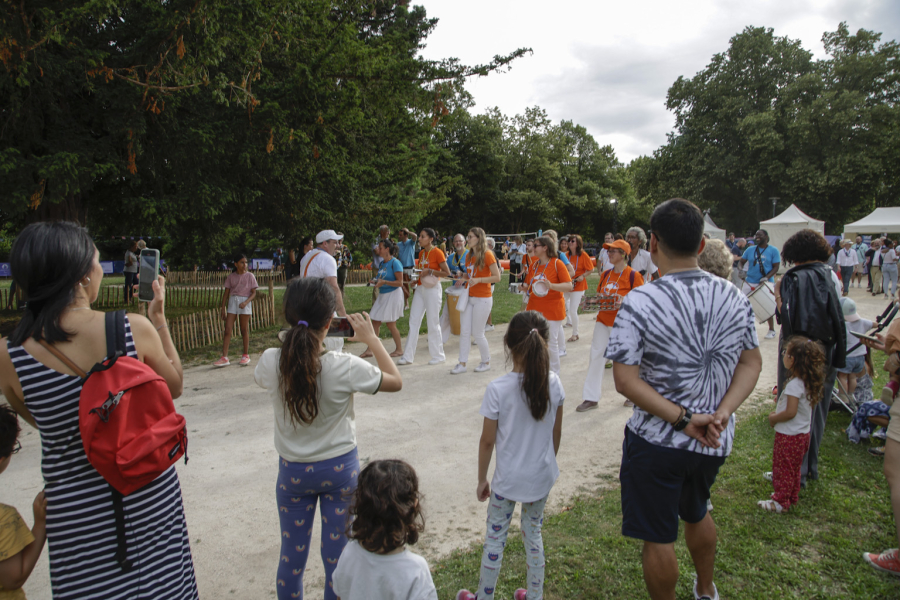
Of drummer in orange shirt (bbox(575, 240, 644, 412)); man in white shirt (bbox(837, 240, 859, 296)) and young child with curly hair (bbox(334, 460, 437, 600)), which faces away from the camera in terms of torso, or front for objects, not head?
the young child with curly hair

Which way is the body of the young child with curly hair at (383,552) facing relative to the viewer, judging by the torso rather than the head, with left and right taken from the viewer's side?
facing away from the viewer

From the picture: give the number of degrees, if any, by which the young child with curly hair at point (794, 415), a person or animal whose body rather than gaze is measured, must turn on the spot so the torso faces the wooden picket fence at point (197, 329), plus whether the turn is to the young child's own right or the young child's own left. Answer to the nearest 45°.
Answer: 0° — they already face it

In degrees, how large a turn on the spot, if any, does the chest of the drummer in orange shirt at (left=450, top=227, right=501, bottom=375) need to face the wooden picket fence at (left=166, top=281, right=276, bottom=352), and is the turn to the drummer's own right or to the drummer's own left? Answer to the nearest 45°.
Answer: approximately 45° to the drummer's own right

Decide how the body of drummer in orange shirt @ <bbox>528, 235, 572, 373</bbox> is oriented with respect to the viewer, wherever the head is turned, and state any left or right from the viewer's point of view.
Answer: facing the viewer and to the left of the viewer

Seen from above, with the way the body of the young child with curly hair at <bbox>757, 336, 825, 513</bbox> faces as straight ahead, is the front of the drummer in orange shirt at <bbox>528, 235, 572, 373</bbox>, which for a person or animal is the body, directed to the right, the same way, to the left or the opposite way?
to the left

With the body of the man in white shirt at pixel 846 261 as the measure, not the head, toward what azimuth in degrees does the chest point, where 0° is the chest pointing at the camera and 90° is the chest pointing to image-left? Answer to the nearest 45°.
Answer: approximately 0°

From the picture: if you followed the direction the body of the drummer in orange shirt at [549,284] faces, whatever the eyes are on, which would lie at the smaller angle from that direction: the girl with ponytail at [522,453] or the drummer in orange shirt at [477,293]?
the girl with ponytail

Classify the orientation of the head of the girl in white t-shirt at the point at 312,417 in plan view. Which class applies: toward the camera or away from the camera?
away from the camera

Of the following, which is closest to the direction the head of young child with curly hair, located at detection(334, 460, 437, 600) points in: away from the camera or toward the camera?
away from the camera

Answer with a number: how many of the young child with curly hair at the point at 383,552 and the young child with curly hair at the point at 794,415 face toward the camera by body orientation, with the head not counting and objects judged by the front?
0

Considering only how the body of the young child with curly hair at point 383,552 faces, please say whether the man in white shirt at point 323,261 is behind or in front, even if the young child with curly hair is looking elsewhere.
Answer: in front

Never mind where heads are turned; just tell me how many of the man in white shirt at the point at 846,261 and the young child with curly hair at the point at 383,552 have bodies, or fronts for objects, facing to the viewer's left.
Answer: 0

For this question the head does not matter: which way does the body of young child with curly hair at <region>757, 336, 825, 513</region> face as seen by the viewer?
to the viewer's left

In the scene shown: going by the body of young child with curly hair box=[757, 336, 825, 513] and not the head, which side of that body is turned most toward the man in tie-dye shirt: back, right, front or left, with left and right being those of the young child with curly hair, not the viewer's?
left

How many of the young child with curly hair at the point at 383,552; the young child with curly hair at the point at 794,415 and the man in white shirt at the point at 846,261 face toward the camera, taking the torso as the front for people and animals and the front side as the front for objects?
1

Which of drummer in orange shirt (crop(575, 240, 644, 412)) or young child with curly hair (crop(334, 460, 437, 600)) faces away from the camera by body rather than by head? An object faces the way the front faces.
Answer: the young child with curly hair

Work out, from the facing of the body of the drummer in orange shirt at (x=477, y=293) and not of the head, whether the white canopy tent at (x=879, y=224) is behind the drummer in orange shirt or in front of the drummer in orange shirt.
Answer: behind

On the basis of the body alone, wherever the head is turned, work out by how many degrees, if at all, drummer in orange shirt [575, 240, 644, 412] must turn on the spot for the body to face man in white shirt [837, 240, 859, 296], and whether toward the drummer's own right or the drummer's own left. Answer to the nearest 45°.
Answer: approximately 180°
